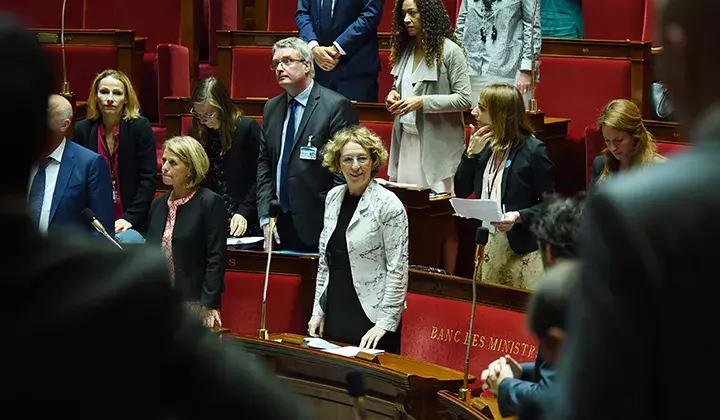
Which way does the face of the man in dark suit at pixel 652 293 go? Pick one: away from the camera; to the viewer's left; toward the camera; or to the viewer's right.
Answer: away from the camera

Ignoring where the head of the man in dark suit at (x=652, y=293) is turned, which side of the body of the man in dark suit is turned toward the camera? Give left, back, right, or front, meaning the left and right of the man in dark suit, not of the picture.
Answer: back

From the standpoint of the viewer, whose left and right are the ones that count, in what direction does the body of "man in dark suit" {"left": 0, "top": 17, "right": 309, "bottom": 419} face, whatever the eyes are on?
facing away from the viewer

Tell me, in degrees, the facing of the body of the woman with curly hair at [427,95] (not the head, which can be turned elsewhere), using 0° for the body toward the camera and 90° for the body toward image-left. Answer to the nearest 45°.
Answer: approximately 45°

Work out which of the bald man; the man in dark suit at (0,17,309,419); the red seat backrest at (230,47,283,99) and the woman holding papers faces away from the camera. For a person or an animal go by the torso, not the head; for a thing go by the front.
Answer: the man in dark suit

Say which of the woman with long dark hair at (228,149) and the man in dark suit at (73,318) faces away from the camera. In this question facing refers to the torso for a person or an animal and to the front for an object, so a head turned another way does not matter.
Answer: the man in dark suit

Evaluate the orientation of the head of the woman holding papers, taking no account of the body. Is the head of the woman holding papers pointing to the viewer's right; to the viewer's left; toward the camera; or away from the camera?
to the viewer's left

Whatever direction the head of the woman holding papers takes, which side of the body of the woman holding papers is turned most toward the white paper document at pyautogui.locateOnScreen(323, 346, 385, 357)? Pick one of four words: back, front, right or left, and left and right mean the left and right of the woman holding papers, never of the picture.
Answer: front

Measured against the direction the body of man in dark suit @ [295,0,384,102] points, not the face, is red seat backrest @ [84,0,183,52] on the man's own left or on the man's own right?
on the man's own right

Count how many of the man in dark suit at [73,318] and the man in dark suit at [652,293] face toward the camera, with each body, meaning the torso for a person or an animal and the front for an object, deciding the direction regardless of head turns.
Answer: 0

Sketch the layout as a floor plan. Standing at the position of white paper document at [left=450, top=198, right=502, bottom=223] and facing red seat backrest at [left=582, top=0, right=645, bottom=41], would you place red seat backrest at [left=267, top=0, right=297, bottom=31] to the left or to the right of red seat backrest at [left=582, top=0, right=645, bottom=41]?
left
